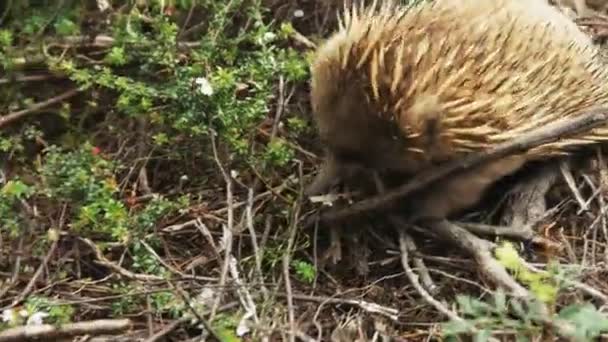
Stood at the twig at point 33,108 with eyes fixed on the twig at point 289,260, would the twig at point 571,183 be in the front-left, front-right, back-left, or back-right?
front-left

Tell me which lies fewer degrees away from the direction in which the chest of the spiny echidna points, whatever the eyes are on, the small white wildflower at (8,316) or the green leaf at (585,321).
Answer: the small white wildflower

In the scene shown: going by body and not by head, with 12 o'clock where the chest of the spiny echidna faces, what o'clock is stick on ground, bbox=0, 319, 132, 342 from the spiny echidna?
The stick on ground is roughly at 11 o'clock from the spiny echidna.

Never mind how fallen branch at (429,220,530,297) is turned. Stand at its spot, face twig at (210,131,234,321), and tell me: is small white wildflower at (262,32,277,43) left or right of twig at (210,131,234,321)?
right

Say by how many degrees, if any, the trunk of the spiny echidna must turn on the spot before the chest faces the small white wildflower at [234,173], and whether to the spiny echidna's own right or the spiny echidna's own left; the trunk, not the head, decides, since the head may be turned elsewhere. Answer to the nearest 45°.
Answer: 0° — it already faces it

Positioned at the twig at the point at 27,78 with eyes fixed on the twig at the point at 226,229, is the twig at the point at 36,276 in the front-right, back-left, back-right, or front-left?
front-right

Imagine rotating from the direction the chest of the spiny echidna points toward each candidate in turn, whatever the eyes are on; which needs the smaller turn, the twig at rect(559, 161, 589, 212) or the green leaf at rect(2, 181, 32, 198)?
the green leaf

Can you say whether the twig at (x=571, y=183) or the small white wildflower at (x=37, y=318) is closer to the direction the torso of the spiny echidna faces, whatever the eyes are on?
the small white wildflower

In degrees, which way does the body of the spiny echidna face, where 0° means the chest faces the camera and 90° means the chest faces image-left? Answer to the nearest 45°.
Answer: approximately 90°

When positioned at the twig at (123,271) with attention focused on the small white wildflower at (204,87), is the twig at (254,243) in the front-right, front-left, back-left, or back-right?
front-right

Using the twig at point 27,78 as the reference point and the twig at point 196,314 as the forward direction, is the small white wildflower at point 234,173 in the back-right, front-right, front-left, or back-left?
front-left
